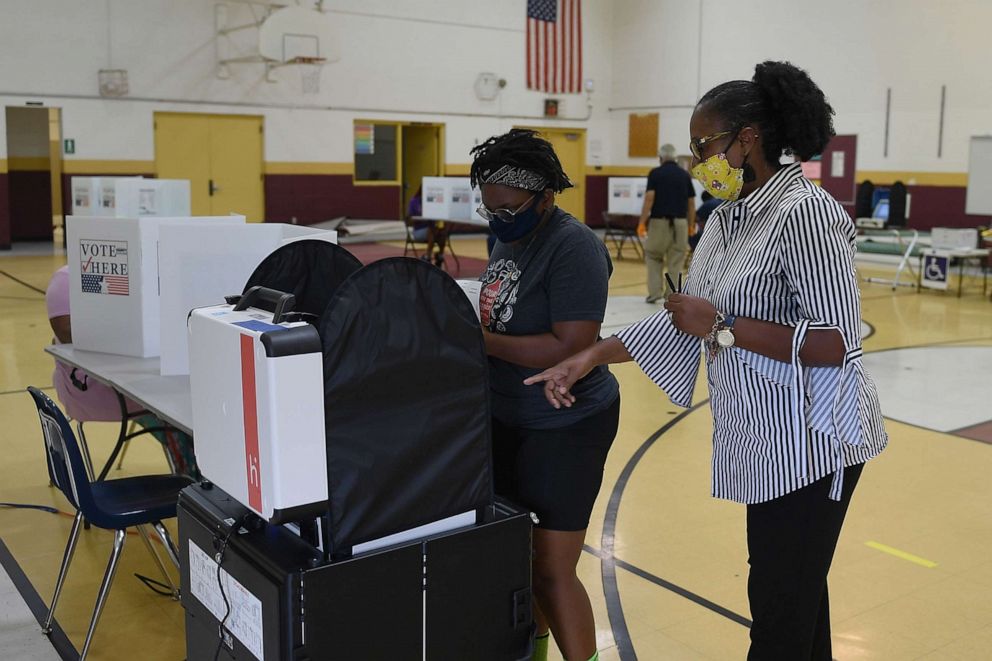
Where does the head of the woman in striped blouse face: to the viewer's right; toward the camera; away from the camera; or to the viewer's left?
to the viewer's left

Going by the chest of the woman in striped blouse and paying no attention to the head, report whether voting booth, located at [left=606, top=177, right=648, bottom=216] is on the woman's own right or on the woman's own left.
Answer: on the woman's own right

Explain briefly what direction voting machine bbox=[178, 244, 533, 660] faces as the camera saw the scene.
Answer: facing away from the viewer and to the right of the viewer

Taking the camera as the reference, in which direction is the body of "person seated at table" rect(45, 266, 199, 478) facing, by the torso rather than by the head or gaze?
to the viewer's right

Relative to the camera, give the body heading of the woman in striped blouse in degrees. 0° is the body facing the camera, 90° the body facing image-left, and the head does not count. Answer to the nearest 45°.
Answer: approximately 90°

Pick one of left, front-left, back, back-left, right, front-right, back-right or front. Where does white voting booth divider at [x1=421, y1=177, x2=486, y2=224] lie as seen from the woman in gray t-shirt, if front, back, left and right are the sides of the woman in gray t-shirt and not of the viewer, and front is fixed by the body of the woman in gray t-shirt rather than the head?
back-right
